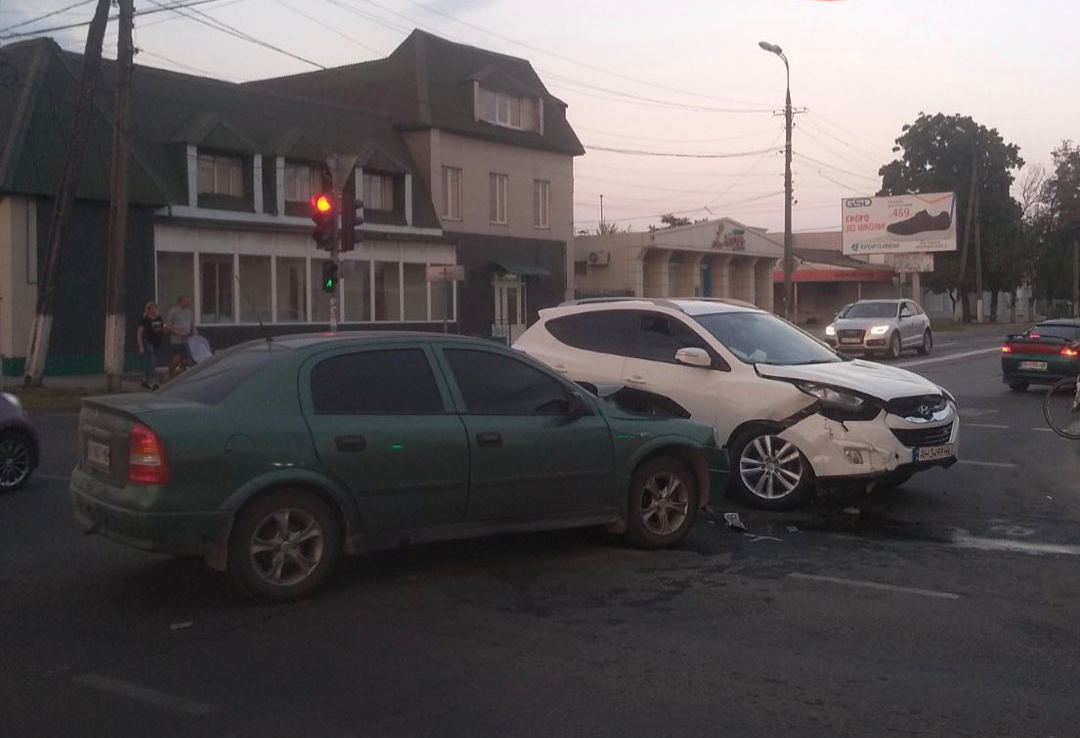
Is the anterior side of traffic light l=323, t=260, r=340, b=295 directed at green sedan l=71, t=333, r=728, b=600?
yes

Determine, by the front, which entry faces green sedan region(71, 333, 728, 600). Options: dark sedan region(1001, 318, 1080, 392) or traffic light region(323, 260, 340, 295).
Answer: the traffic light

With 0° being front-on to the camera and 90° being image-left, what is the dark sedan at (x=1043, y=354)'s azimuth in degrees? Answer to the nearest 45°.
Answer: approximately 225°

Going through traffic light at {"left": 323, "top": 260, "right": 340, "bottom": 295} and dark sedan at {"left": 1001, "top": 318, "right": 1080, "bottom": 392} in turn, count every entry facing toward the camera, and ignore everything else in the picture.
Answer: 1

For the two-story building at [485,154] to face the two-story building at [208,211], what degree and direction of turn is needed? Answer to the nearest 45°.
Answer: approximately 90° to its right

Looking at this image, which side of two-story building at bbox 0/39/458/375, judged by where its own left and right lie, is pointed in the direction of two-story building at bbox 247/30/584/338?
left

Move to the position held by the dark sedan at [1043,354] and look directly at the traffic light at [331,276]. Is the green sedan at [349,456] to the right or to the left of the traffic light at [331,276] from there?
left

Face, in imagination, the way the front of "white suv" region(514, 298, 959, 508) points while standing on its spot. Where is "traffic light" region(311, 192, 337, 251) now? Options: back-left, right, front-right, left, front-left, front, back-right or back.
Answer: back

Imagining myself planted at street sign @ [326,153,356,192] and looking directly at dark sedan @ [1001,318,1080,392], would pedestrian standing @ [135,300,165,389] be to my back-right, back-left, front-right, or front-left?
back-left

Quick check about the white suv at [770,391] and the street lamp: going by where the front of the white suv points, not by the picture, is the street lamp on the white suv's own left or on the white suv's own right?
on the white suv's own left

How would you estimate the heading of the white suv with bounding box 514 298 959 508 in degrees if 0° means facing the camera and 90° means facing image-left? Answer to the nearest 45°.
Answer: approximately 315°
